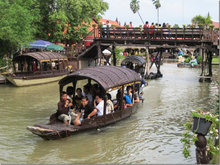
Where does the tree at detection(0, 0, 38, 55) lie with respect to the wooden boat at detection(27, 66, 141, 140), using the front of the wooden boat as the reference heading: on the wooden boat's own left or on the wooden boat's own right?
on the wooden boat's own right

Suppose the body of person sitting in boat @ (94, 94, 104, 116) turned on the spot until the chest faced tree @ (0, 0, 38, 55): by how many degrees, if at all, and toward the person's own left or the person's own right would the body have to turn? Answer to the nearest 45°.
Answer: approximately 90° to the person's own right

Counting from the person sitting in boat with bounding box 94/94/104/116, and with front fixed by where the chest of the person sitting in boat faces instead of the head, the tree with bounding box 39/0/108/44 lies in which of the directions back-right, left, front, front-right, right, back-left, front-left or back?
back-right

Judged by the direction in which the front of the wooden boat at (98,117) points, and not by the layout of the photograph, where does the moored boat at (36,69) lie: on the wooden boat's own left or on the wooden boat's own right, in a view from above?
on the wooden boat's own right

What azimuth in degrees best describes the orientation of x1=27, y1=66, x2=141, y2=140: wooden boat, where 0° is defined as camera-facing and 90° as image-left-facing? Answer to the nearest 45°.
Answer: approximately 45°

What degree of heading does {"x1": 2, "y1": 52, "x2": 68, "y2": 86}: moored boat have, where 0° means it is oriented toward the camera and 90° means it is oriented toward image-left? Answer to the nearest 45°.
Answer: approximately 45°

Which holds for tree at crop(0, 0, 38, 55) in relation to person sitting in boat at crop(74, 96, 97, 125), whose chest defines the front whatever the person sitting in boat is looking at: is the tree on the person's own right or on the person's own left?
on the person's own right

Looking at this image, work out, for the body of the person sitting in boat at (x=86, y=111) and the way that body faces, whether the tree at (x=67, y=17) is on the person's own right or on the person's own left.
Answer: on the person's own right

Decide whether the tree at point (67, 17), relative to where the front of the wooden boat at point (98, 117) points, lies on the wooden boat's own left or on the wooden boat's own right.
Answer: on the wooden boat's own right

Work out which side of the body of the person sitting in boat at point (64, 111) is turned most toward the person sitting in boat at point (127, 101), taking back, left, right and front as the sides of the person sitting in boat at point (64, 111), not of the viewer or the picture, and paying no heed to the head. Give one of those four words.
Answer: left
